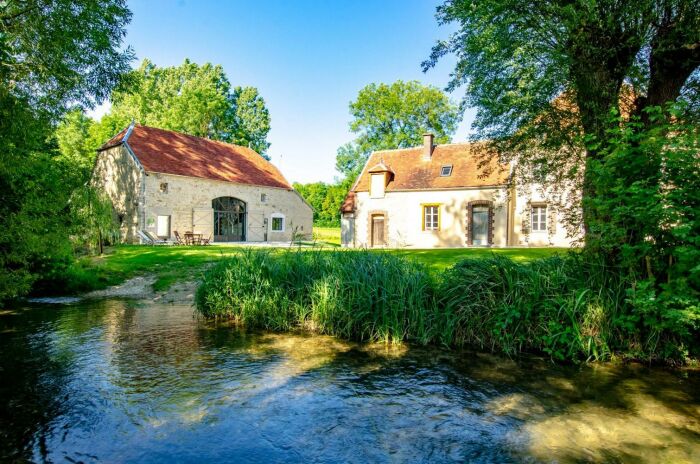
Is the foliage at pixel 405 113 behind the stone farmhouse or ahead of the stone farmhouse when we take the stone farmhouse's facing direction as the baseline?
behind

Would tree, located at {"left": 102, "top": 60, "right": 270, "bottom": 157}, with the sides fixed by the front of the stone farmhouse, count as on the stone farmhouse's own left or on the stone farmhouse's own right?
on the stone farmhouse's own right

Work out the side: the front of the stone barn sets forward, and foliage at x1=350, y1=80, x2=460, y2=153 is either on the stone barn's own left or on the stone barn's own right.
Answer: on the stone barn's own left

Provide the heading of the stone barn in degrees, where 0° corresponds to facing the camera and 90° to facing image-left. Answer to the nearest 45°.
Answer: approximately 315°

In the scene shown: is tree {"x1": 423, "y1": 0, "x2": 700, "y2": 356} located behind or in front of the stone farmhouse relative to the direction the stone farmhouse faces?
in front

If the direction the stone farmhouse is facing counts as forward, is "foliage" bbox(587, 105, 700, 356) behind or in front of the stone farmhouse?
in front

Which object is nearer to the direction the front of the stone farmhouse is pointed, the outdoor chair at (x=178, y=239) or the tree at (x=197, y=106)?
the outdoor chair

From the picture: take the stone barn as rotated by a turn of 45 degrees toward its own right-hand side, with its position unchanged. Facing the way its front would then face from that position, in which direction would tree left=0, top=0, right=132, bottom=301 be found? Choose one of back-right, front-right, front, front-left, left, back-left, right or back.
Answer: front

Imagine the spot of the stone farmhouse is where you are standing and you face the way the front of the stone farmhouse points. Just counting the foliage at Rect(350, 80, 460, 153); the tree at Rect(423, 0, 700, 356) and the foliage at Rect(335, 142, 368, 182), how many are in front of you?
1

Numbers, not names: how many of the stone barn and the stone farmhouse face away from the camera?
0

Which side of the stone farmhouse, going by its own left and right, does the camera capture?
front

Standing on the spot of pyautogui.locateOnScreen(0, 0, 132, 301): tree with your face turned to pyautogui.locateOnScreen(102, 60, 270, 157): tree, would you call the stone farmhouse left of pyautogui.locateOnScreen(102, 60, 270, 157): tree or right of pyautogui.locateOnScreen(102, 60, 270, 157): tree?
right
